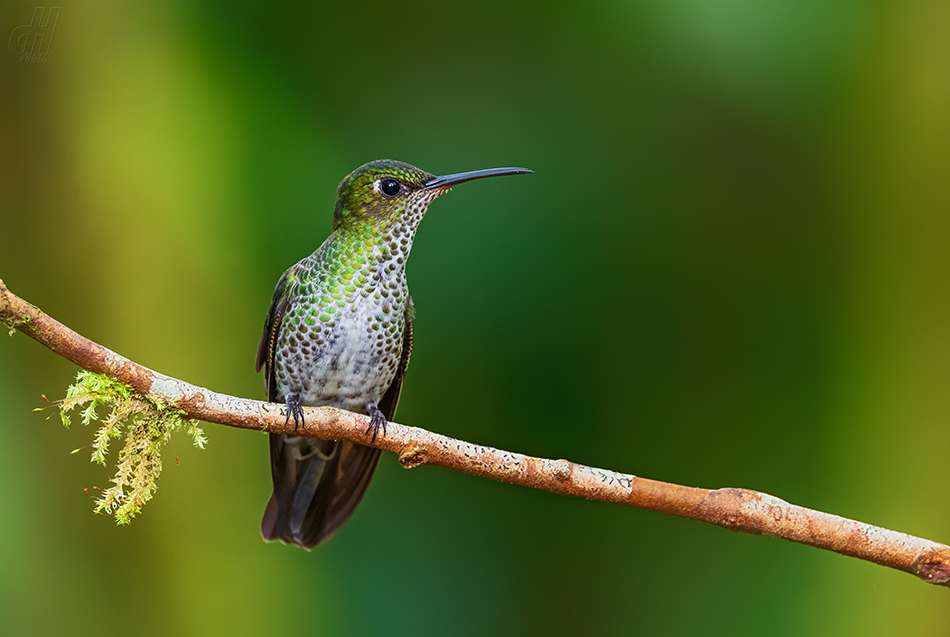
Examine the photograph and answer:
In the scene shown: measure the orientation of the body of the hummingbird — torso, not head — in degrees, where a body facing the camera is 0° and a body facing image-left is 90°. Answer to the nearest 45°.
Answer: approximately 315°
